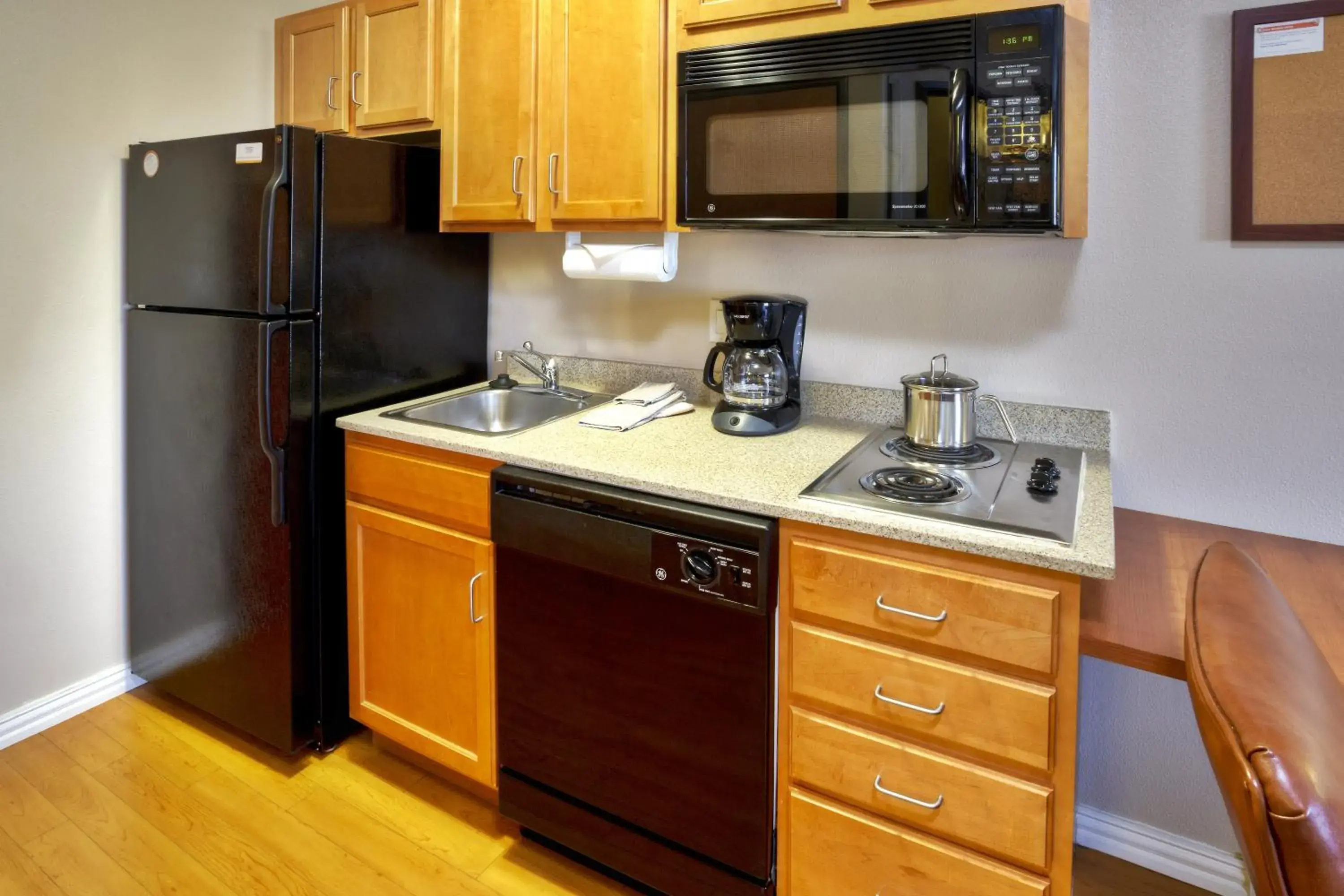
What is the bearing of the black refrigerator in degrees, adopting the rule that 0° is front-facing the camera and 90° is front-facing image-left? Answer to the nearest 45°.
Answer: approximately 45°

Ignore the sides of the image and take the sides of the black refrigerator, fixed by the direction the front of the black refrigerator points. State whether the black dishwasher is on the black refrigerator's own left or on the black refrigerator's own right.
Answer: on the black refrigerator's own left

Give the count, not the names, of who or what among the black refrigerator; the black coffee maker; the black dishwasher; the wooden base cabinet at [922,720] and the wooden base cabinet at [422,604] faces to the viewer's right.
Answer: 0

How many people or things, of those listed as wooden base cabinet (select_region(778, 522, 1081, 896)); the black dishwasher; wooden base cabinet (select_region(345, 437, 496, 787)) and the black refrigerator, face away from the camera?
0

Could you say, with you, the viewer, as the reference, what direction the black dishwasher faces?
facing the viewer and to the left of the viewer

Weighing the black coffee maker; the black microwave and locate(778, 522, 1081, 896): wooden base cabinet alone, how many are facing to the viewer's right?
0

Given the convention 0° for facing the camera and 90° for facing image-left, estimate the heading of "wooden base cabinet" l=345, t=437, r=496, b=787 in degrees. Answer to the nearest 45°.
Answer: approximately 45°
